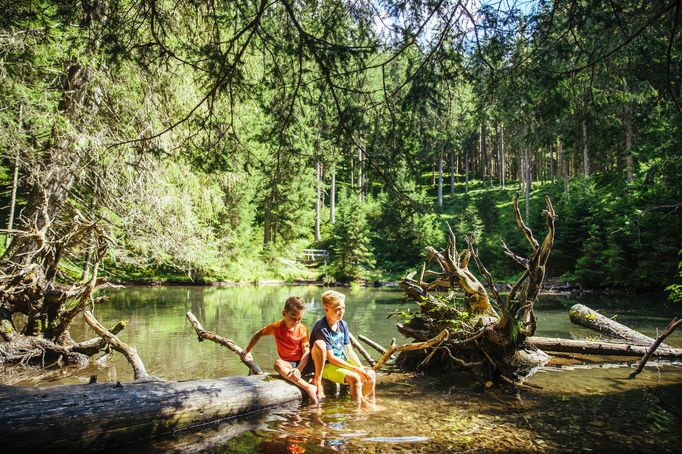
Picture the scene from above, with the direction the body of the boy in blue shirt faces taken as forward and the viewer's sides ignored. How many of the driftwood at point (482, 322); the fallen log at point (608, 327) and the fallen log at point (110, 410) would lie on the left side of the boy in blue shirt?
2

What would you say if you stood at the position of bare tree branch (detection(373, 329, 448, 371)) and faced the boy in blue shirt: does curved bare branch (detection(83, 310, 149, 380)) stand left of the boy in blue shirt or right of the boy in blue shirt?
right

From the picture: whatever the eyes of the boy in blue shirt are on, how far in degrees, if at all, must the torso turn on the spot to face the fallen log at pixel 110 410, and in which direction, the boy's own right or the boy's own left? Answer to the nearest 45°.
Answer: approximately 90° to the boy's own right

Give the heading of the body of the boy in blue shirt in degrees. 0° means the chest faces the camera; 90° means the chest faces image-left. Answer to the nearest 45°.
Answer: approximately 315°

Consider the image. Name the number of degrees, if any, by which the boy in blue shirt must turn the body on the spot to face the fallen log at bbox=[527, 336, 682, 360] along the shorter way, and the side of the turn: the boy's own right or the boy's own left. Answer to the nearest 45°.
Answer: approximately 90° to the boy's own left

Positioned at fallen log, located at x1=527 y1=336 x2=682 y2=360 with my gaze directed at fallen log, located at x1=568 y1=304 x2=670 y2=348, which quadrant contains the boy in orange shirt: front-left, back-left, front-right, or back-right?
back-left

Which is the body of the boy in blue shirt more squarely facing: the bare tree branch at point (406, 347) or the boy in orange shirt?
the bare tree branch

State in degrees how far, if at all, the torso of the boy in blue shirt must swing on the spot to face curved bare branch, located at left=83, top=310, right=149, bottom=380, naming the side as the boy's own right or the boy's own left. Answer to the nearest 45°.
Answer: approximately 135° to the boy's own right

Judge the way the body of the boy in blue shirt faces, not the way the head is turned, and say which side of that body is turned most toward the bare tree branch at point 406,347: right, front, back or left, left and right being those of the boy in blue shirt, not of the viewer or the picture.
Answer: left

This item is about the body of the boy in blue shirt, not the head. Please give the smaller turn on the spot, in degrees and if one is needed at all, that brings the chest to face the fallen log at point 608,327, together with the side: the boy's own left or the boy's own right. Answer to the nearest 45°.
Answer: approximately 90° to the boy's own left

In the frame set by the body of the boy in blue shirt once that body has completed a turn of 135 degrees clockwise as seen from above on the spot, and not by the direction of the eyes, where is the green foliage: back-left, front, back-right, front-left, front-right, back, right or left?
right
